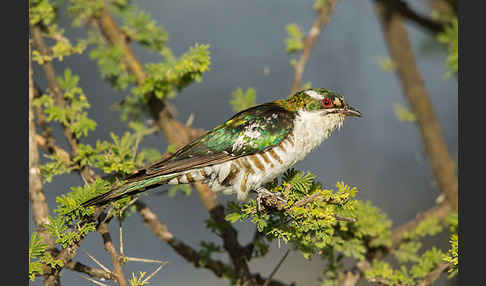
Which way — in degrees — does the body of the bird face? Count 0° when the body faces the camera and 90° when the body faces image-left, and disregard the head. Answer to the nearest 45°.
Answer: approximately 270°

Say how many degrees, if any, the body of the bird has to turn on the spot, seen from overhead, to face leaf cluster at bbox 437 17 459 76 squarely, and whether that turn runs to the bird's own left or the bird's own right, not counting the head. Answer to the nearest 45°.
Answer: approximately 45° to the bird's own left

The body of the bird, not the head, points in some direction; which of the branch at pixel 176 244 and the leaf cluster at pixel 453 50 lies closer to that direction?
the leaf cluster

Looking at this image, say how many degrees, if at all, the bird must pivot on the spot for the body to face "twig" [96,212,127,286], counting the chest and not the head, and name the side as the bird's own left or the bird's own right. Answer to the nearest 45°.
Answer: approximately 180°

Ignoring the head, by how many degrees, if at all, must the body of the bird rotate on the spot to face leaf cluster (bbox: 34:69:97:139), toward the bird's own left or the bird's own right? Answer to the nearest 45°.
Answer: approximately 180°

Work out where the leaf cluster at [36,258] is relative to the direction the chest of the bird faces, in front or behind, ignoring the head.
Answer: behind

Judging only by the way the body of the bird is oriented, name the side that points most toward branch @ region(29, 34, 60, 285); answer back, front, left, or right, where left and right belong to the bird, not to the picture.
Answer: back

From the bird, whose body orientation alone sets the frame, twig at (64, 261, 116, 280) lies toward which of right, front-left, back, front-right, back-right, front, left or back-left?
back

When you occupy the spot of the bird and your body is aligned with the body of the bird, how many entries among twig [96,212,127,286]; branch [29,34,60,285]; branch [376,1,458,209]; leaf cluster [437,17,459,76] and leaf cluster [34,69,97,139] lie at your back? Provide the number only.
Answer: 3

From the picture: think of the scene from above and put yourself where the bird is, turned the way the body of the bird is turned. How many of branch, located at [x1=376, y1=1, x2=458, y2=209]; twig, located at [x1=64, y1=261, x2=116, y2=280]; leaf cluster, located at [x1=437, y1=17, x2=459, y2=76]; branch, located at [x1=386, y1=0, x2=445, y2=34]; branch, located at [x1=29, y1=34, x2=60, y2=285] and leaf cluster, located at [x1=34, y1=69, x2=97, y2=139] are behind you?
3
